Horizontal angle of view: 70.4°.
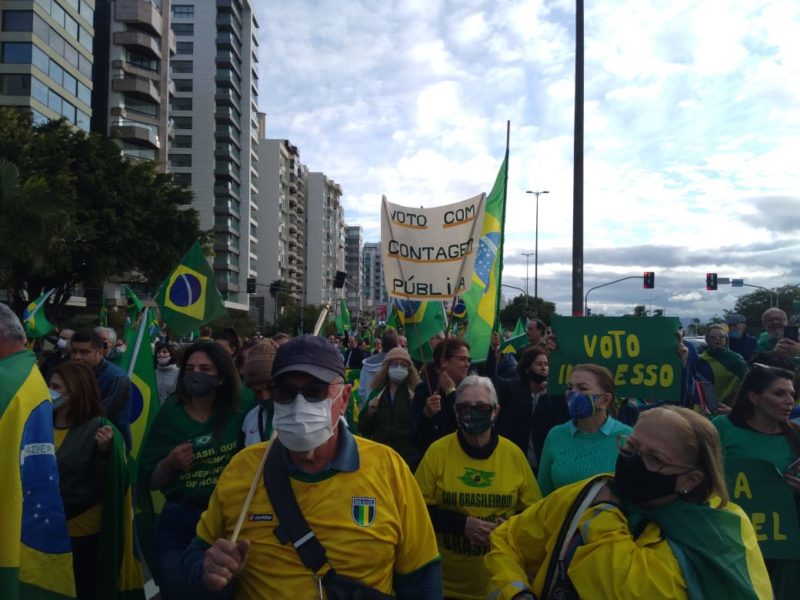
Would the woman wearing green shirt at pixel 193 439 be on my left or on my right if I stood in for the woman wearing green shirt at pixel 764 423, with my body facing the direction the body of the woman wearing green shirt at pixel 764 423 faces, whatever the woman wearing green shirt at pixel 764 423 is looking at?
on my right

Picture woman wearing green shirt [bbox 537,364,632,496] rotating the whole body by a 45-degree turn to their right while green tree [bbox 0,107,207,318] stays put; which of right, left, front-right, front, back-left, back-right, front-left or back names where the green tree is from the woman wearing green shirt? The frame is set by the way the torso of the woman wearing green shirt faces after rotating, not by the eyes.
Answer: front-right

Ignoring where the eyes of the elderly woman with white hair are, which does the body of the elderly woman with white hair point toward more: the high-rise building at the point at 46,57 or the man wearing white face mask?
the man wearing white face mask

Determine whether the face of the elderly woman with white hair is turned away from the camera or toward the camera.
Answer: toward the camera

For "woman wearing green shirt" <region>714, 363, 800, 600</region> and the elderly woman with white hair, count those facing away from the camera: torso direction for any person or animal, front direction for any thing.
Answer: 0

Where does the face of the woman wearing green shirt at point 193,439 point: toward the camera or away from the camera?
toward the camera

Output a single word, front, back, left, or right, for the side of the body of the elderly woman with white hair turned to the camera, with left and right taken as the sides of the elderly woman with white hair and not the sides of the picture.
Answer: front

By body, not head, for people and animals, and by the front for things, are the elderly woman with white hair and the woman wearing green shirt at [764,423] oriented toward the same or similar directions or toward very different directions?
same or similar directions

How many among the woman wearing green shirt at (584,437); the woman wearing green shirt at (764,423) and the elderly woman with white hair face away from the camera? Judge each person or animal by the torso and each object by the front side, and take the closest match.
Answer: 0

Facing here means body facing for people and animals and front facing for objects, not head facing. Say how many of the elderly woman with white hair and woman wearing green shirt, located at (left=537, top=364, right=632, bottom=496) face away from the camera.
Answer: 0

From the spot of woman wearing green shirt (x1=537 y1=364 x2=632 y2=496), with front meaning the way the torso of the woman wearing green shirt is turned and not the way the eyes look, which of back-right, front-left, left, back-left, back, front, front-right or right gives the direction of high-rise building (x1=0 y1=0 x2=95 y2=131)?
right

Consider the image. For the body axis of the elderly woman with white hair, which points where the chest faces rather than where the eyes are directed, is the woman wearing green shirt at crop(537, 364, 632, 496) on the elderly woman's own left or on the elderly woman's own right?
on the elderly woman's own left

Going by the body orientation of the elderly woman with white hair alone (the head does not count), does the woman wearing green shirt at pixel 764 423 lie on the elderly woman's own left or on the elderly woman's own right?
on the elderly woman's own left

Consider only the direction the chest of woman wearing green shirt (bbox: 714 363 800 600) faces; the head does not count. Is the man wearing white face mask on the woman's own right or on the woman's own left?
on the woman's own right

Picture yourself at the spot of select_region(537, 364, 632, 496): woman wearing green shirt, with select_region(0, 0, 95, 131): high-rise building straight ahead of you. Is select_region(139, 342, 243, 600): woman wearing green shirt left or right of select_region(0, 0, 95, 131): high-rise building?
left
